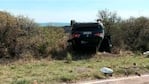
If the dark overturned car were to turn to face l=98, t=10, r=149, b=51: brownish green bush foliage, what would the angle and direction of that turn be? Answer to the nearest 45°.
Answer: approximately 45° to its right

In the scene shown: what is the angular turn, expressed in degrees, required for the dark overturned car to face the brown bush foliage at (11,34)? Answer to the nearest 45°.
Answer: approximately 135° to its left

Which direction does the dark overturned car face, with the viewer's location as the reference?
facing away from the viewer
